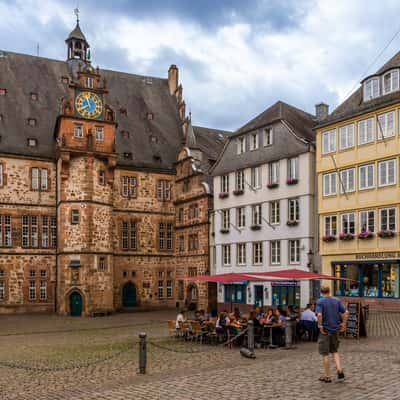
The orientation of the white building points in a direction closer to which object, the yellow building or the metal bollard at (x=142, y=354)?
the metal bollard

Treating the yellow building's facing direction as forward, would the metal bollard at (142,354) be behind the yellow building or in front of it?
in front

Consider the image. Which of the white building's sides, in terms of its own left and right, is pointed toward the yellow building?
left

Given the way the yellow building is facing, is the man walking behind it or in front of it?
in front

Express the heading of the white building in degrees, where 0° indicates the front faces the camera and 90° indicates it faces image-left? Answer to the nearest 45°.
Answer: approximately 45°

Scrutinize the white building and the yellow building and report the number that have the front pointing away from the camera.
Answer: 0

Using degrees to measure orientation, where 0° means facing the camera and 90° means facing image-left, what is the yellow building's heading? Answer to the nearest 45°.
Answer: approximately 45°
